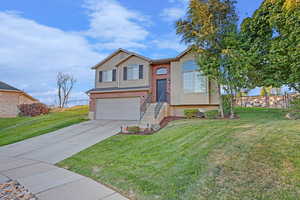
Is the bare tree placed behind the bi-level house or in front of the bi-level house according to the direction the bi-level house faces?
behind

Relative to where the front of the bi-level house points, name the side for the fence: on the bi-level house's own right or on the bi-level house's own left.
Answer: on the bi-level house's own left

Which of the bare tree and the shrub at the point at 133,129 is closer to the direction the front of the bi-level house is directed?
the shrub

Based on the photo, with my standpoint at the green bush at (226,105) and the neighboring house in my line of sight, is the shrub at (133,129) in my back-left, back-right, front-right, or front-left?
front-left

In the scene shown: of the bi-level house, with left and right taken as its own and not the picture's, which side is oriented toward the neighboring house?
right

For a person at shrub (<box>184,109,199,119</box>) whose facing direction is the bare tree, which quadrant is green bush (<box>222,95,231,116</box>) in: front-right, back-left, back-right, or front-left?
back-right

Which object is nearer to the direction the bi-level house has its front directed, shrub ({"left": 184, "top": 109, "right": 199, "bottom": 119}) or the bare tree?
the shrub

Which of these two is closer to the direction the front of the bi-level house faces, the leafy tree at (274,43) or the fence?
the leafy tree

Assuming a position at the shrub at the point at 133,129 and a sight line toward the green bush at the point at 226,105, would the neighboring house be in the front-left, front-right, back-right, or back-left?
back-left

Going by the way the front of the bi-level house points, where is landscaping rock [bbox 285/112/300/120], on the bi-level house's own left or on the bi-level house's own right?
on the bi-level house's own left

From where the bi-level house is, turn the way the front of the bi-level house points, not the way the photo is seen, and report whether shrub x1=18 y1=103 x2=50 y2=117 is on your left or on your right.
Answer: on your right

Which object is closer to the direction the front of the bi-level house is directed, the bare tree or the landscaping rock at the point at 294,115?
the landscaping rock

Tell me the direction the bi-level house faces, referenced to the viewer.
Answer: facing the viewer

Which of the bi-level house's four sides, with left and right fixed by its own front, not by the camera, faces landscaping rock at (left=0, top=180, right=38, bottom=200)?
front

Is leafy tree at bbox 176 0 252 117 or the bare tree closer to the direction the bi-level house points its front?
the leafy tree
